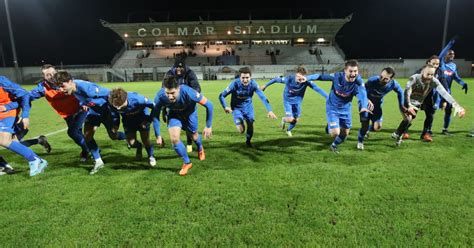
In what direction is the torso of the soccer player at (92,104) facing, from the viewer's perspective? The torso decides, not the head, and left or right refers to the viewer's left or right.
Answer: facing the viewer and to the left of the viewer

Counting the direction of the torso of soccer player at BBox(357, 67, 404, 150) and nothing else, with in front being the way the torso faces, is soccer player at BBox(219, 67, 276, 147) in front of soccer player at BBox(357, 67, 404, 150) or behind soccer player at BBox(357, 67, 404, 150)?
in front

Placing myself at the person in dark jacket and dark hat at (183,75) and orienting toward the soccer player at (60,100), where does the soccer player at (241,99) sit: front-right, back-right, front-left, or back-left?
back-left

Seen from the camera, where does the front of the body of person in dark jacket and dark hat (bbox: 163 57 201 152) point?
toward the camera

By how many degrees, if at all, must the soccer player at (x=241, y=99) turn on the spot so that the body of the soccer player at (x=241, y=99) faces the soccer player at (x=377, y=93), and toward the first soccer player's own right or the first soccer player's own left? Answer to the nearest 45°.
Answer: approximately 90° to the first soccer player's own left

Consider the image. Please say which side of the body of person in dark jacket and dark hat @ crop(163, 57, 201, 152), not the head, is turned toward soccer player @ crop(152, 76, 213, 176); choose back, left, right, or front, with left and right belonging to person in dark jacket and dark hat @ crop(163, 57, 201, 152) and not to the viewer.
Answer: front

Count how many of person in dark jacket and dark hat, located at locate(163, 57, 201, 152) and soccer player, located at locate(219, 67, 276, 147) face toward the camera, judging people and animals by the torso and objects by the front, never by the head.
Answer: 2

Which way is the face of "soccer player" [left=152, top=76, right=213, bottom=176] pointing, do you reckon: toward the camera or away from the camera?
toward the camera

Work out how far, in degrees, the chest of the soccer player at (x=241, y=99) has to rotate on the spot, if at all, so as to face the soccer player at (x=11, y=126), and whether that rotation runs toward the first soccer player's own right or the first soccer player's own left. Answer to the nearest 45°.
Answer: approximately 45° to the first soccer player's own right
